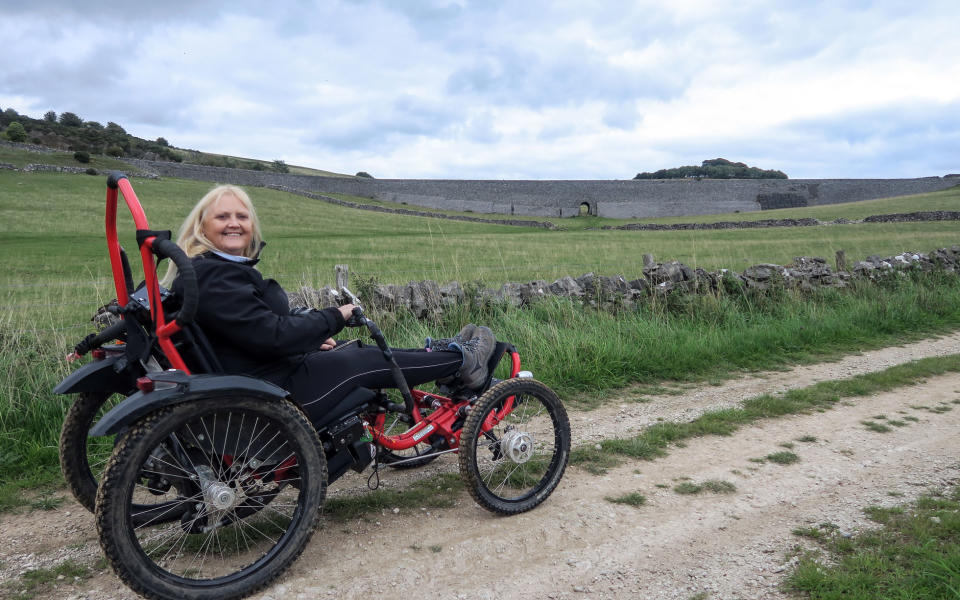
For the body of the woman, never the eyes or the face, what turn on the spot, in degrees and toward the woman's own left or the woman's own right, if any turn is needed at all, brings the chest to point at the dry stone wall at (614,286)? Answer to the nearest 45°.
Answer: approximately 45° to the woman's own left

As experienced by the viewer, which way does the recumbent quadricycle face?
facing away from the viewer and to the right of the viewer

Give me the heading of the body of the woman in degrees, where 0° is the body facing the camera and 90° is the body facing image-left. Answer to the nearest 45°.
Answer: approximately 270°

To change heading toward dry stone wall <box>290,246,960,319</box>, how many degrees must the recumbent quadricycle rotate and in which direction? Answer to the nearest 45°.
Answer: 0° — it already faces it
